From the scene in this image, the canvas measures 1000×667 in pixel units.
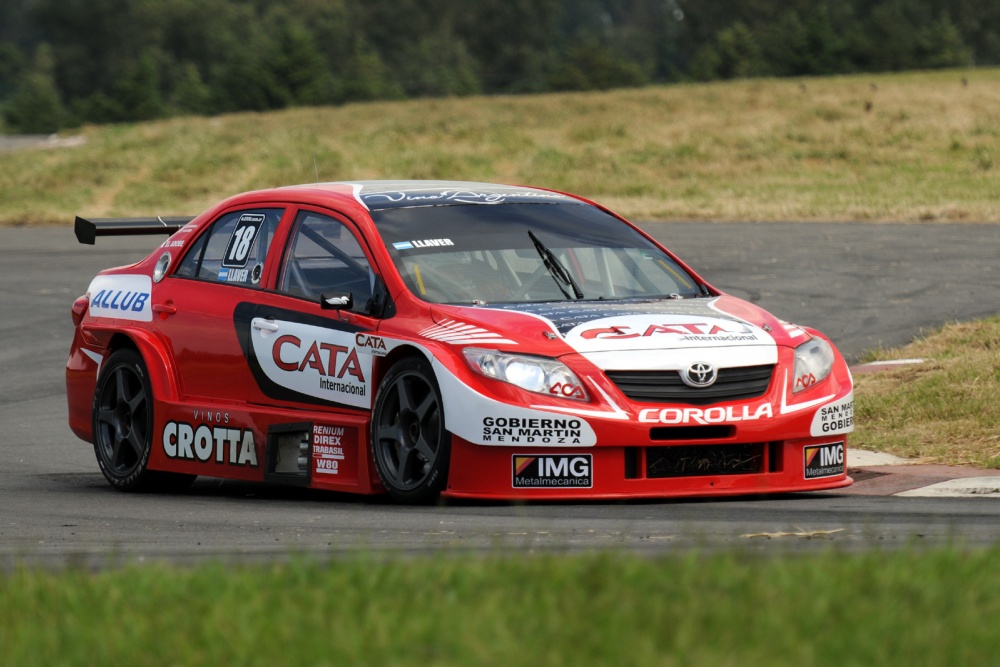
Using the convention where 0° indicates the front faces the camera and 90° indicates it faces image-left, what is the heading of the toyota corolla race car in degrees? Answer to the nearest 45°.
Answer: approximately 315°
